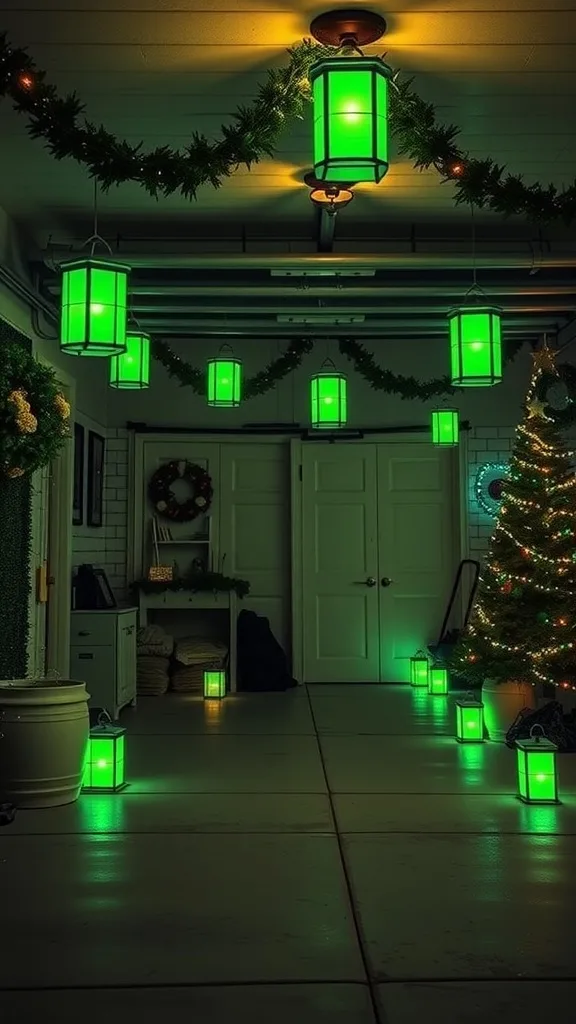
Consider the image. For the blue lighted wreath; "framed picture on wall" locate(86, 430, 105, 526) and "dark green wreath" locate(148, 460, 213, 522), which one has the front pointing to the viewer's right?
the framed picture on wall

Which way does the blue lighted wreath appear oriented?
toward the camera

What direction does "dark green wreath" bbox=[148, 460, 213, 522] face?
toward the camera

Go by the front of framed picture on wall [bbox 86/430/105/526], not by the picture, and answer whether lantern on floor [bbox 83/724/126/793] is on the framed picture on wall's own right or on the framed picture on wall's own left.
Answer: on the framed picture on wall's own right

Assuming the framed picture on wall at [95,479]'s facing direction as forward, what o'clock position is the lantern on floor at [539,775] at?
The lantern on floor is roughly at 2 o'clock from the framed picture on wall.

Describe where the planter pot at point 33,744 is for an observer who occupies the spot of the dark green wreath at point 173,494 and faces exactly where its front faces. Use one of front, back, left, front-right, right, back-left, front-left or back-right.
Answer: front

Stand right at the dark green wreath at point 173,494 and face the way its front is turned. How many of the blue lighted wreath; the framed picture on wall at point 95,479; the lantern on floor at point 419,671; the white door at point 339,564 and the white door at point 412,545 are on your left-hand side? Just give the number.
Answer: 4

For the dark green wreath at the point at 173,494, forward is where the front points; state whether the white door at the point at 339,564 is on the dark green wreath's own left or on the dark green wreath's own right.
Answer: on the dark green wreath's own left

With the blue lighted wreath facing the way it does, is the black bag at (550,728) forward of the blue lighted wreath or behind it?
forward

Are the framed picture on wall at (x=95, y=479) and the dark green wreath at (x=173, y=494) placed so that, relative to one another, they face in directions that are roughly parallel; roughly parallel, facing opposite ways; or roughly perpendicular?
roughly perpendicular

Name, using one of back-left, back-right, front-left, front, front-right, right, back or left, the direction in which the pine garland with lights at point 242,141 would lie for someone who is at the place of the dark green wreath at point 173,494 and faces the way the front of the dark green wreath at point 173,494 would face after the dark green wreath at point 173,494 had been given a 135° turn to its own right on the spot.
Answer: back-left

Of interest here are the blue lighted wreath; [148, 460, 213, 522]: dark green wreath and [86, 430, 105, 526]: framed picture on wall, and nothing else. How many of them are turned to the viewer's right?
1

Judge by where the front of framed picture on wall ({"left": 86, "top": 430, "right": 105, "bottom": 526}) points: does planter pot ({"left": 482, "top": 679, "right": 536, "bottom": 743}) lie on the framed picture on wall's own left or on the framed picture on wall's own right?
on the framed picture on wall's own right

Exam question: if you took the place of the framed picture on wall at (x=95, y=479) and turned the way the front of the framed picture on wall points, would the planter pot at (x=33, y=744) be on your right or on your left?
on your right

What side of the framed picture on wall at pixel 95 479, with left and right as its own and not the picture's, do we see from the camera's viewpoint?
right

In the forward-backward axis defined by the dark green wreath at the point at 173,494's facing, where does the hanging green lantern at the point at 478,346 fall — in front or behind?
in front

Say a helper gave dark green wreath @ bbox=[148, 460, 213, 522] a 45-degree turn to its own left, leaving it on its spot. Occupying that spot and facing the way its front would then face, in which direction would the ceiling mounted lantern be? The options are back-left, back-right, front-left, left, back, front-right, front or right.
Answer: front-right
